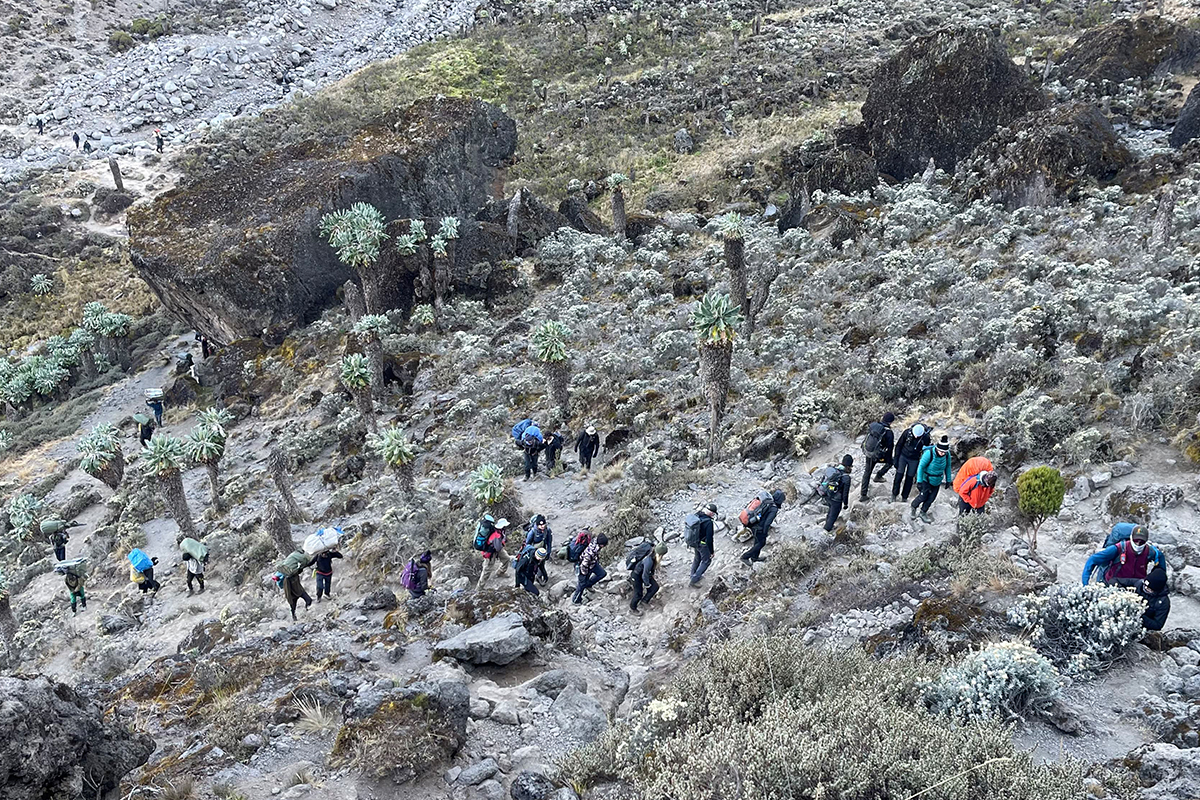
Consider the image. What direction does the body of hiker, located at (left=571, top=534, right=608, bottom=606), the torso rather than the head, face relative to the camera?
to the viewer's right

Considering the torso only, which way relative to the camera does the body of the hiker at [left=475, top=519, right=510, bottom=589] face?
to the viewer's right

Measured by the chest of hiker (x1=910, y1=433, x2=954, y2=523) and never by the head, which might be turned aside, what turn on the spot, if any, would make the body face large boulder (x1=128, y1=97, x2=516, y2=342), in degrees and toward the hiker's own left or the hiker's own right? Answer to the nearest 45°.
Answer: approximately 180°

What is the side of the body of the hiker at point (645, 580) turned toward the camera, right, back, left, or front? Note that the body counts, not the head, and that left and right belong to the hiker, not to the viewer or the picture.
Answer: right

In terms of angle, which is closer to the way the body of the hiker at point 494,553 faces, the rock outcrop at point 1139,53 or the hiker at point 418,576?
the rock outcrop

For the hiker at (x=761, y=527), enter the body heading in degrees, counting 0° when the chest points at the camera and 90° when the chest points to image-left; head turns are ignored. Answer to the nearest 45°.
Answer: approximately 270°

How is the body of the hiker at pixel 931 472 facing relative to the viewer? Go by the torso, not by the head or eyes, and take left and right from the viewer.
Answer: facing the viewer and to the right of the viewer

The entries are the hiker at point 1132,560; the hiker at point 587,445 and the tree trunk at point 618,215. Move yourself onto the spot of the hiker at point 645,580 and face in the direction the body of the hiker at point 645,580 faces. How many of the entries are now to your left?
2

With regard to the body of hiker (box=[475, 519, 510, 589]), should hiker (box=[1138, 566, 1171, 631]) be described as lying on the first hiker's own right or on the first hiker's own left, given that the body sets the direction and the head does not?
on the first hiker's own right
